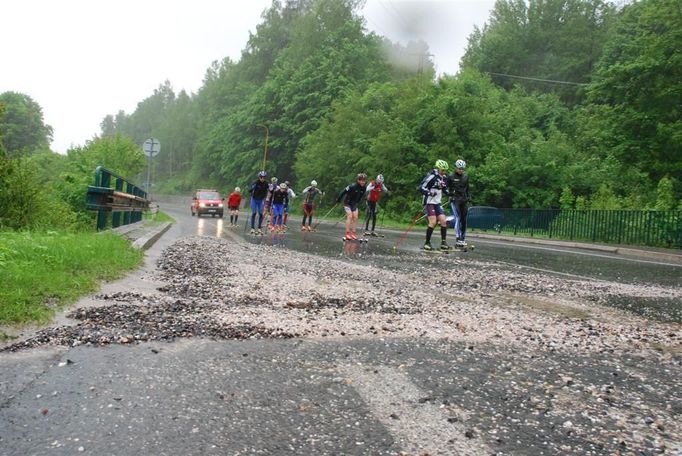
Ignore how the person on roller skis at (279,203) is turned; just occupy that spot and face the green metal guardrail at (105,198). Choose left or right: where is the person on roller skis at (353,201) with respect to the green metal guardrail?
left

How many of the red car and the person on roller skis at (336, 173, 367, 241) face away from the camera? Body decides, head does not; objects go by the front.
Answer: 0

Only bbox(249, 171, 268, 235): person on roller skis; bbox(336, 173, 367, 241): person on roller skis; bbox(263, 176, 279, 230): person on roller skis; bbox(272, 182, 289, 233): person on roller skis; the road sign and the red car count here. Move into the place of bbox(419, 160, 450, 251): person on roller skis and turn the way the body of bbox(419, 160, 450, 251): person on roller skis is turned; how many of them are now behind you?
6

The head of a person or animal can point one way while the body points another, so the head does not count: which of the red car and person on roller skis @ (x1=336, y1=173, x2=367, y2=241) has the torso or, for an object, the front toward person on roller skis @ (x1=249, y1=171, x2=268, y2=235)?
the red car

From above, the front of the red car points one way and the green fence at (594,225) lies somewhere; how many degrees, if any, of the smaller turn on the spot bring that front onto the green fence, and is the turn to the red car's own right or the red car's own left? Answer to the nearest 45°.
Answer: approximately 45° to the red car's own left

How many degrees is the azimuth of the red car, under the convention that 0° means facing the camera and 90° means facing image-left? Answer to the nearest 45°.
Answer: approximately 0°

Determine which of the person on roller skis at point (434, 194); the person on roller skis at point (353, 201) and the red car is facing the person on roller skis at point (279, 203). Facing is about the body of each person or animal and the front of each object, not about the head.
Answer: the red car

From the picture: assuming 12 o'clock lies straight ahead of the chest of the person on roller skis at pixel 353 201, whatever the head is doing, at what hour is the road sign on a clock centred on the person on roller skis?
The road sign is roughly at 6 o'clock from the person on roller skis.

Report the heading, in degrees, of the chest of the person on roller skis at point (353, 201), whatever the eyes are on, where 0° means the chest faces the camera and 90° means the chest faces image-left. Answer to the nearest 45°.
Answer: approximately 315°

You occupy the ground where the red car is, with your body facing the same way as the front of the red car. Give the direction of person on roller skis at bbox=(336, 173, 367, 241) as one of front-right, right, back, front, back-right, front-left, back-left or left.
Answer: front

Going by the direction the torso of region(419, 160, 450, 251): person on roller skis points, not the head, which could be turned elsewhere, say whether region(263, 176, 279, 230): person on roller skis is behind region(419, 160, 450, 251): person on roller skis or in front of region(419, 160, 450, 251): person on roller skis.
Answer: behind

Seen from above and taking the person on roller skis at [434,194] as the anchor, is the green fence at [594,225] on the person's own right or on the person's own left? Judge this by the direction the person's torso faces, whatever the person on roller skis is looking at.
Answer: on the person's own left

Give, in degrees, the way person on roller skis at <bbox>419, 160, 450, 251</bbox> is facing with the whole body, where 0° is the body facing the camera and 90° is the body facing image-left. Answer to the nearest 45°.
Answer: approximately 315°

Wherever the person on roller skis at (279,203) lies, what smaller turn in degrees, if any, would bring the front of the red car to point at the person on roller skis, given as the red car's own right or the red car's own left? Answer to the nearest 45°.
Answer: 0° — it already faces them

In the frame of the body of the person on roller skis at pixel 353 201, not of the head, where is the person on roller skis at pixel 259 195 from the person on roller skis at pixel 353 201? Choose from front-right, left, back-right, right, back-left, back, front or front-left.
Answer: back
